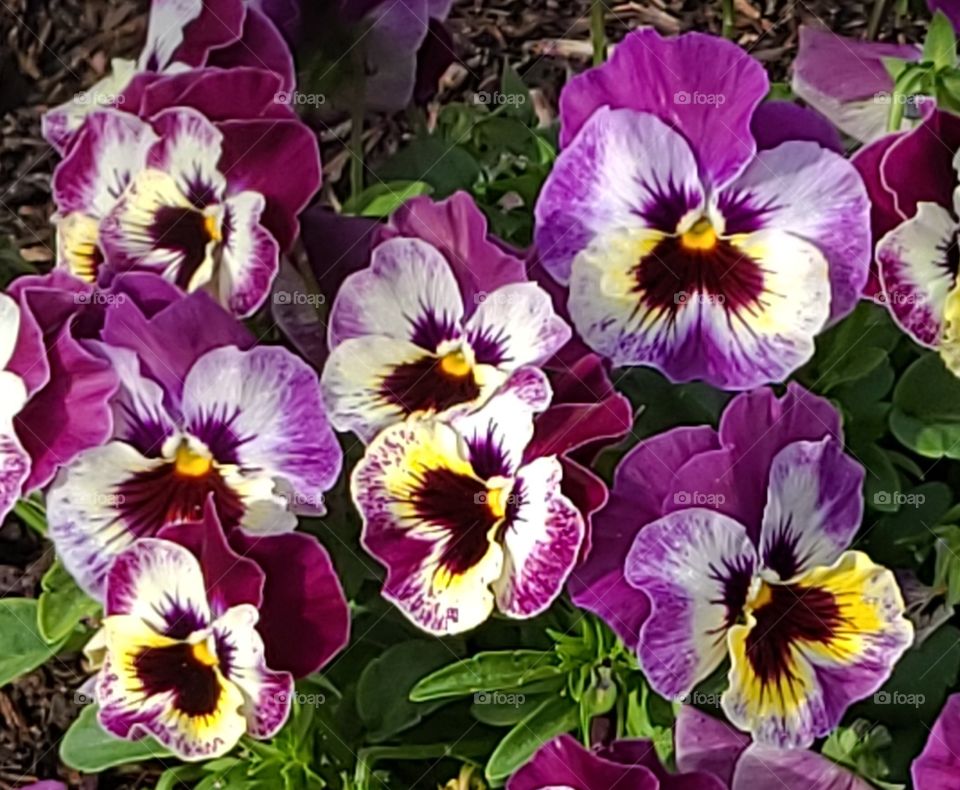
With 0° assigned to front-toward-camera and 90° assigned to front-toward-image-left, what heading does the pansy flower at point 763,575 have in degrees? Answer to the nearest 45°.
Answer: approximately 0°
